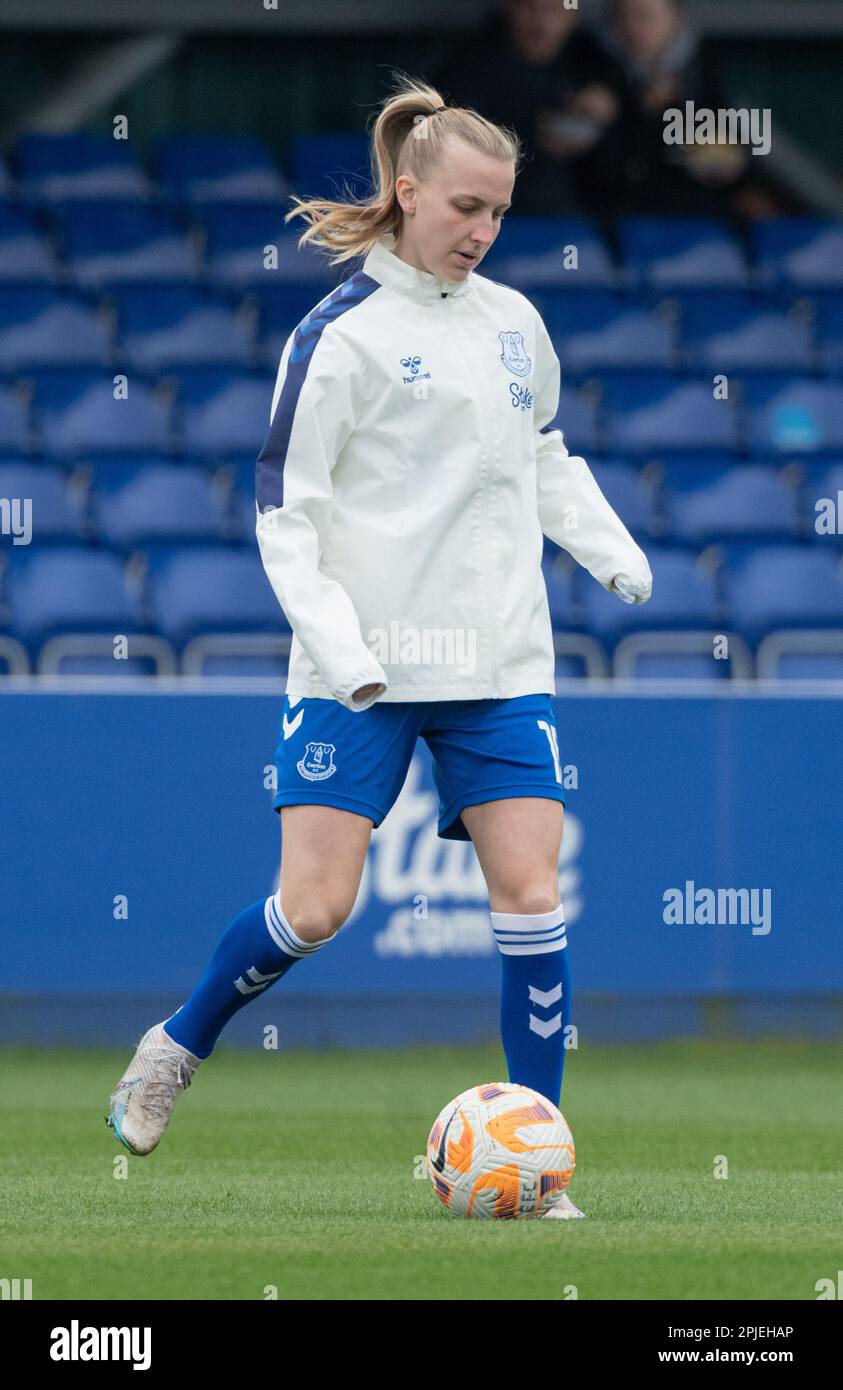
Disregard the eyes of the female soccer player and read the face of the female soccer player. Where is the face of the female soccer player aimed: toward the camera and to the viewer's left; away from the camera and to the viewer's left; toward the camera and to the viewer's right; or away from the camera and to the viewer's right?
toward the camera and to the viewer's right

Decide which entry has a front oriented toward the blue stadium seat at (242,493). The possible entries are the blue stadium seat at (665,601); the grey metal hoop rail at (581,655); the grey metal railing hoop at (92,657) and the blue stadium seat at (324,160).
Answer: the blue stadium seat at (324,160)

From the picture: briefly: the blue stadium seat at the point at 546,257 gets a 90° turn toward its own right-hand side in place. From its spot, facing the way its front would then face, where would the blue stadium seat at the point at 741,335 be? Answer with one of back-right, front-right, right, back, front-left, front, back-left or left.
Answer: back

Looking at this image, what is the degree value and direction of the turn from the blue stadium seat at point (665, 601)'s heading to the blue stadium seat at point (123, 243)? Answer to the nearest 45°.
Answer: approximately 135° to its right

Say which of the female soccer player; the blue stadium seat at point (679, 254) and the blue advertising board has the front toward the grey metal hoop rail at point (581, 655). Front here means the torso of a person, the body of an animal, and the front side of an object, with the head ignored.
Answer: the blue stadium seat

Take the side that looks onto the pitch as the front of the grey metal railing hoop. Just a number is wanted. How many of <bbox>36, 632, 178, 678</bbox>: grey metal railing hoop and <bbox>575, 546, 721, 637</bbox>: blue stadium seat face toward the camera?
2

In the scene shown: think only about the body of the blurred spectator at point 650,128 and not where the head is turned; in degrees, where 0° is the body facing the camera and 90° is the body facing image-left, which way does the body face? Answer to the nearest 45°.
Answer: approximately 0°

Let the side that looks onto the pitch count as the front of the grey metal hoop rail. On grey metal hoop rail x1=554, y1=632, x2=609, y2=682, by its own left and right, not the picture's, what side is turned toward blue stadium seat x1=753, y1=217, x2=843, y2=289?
back

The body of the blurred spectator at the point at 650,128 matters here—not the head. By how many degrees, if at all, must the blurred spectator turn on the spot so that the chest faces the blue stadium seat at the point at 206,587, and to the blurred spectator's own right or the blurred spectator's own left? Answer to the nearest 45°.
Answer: approximately 45° to the blurred spectator's own right

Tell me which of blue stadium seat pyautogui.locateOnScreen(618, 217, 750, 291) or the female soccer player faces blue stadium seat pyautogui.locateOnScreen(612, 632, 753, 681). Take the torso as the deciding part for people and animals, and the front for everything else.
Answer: blue stadium seat pyautogui.locateOnScreen(618, 217, 750, 291)

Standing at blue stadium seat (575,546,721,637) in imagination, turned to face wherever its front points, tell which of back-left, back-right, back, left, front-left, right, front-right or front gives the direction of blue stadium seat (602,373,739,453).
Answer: back

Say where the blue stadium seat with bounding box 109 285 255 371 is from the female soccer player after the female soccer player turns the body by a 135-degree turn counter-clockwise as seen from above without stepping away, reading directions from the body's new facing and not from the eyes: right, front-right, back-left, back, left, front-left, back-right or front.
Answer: front

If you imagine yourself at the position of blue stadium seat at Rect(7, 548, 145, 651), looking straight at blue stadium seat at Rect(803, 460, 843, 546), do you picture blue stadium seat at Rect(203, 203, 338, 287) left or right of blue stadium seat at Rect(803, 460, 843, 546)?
left

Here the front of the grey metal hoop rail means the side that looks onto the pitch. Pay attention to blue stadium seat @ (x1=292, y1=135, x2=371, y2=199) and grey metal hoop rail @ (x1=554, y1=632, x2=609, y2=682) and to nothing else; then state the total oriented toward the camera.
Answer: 2

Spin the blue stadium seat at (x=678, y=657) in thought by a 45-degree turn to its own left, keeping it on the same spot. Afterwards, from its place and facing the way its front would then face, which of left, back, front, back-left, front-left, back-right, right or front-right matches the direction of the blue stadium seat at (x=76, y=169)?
back
